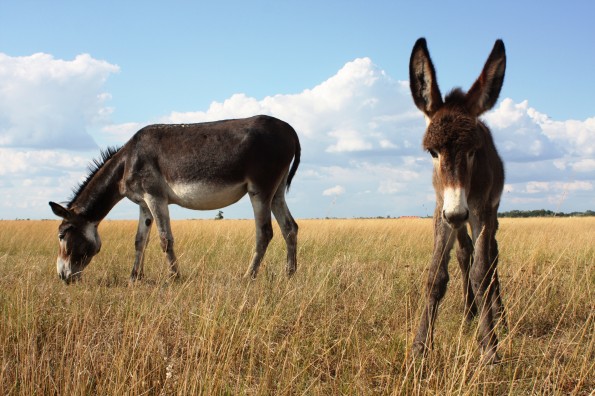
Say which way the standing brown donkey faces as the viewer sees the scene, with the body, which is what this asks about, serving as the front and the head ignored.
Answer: toward the camera

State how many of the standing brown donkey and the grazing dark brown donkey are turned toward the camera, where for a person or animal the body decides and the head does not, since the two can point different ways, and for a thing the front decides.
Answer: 1

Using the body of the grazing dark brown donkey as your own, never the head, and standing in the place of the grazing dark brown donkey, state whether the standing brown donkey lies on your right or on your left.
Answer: on your left

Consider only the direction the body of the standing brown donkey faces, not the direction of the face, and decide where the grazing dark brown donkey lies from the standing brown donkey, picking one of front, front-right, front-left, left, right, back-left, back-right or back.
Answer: back-right

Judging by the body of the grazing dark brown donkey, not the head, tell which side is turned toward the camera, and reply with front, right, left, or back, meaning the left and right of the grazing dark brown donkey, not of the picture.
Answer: left
